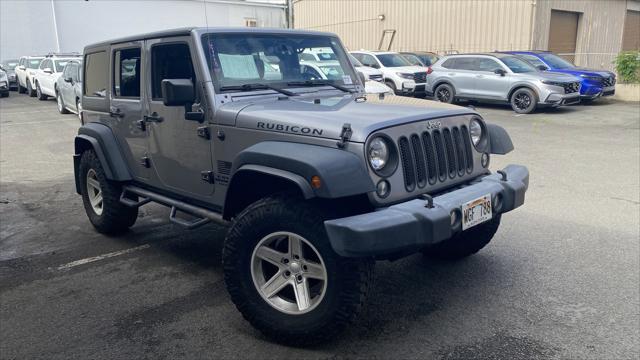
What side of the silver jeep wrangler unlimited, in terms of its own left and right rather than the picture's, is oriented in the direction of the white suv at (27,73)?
back

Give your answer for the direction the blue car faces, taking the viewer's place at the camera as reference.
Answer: facing the viewer and to the right of the viewer

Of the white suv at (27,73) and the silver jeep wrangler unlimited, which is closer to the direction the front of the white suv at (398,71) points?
the silver jeep wrangler unlimited

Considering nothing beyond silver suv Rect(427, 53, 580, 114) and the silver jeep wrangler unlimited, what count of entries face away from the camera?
0

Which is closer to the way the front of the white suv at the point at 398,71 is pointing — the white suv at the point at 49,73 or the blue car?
the blue car

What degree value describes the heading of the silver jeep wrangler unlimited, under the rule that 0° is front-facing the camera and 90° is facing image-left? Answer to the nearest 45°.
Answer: approximately 315°

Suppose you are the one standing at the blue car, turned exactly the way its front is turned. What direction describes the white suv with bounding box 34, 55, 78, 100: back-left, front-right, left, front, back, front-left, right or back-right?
back-right
